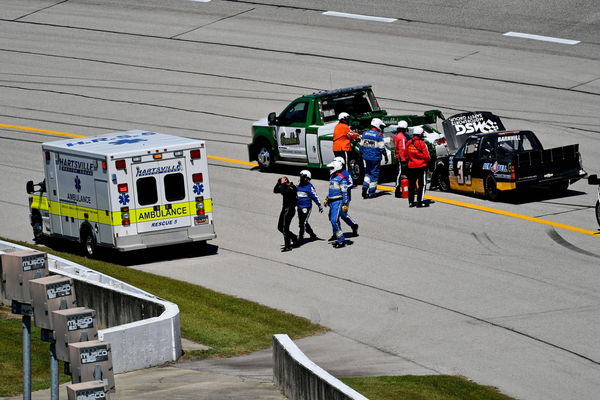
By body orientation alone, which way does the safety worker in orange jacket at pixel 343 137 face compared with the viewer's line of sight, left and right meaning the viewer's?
facing away from the viewer and to the right of the viewer

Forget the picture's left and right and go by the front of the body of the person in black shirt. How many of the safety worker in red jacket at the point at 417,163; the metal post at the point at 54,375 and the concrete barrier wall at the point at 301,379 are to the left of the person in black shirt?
2

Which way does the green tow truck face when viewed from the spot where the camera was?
facing away from the viewer and to the left of the viewer

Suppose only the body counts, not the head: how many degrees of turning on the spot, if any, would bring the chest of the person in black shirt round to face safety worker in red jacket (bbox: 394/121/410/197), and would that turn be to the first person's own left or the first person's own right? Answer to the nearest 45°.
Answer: approximately 135° to the first person's own right

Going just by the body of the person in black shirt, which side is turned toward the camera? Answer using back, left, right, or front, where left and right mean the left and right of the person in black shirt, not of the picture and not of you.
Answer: left

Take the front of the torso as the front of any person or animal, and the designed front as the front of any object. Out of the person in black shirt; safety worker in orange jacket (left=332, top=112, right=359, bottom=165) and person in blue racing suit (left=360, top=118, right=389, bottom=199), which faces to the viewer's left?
the person in black shirt

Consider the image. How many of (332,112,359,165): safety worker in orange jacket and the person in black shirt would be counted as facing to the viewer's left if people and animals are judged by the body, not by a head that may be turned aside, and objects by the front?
1

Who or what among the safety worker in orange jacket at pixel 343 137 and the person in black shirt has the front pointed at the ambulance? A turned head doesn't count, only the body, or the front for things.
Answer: the person in black shirt
